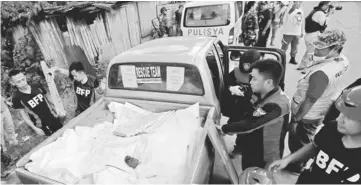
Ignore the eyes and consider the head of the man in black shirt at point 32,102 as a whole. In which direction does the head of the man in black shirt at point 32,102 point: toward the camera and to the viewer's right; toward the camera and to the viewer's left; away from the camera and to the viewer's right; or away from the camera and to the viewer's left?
toward the camera and to the viewer's right

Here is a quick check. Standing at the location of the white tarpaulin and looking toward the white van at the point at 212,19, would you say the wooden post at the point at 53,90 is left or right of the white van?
left

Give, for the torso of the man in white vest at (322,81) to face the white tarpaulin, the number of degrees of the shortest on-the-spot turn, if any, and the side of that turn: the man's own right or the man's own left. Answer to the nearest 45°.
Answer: approximately 45° to the man's own left

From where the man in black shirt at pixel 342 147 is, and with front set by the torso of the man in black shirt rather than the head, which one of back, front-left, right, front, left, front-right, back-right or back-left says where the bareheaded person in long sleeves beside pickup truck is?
right

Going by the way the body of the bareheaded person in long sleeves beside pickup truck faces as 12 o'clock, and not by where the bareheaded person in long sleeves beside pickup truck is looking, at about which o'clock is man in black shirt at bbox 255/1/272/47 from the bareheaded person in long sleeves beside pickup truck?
The man in black shirt is roughly at 3 o'clock from the bareheaded person in long sleeves beside pickup truck.

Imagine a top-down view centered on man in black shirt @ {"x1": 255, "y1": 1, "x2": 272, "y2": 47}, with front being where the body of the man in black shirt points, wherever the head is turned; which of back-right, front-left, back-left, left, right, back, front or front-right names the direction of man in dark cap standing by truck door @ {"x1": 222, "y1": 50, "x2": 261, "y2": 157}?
front-left

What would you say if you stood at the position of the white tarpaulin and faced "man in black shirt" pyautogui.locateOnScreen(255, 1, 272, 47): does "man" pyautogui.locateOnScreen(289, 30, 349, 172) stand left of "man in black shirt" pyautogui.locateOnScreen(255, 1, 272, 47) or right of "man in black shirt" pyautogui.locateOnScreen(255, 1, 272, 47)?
right

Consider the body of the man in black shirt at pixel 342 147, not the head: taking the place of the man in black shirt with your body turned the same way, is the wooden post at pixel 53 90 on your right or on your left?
on your right

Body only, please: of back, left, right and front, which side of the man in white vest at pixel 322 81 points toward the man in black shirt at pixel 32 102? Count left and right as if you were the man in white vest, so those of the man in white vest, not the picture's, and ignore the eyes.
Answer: front

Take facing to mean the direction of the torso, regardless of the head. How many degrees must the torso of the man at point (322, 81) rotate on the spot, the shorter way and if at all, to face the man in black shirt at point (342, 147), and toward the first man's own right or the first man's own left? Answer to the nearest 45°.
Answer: approximately 90° to the first man's own left

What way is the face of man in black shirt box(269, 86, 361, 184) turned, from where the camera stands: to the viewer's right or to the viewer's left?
to the viewer's left

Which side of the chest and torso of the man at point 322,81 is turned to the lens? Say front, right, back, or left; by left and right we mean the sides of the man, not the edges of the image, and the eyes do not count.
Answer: left

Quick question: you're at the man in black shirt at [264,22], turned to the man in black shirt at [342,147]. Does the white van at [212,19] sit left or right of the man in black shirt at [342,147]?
right

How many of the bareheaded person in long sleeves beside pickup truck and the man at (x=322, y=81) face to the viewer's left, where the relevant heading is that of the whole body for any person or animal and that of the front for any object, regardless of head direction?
2

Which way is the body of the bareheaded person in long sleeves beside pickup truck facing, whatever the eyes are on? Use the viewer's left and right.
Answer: facing to the left of the viewer
